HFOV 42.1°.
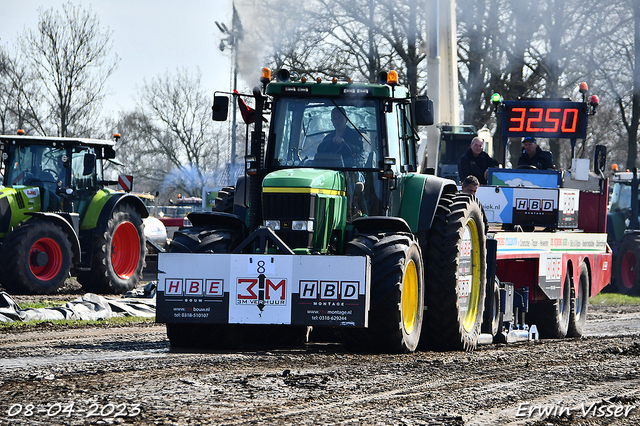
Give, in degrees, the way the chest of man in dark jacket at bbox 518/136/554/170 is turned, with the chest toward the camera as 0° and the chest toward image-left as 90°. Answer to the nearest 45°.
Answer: approximately 45°

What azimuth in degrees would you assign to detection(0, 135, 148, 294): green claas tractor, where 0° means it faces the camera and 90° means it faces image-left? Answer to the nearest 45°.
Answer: approximately 45°

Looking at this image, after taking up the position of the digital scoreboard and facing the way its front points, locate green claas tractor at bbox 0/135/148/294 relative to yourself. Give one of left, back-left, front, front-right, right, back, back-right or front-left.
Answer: right

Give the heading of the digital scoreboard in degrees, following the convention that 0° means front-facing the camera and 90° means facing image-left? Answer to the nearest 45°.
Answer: approximately 0°

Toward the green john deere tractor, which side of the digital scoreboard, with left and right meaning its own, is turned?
front

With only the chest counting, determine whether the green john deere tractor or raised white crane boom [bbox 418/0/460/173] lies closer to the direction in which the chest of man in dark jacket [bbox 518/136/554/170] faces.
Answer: the green john deere tractor
